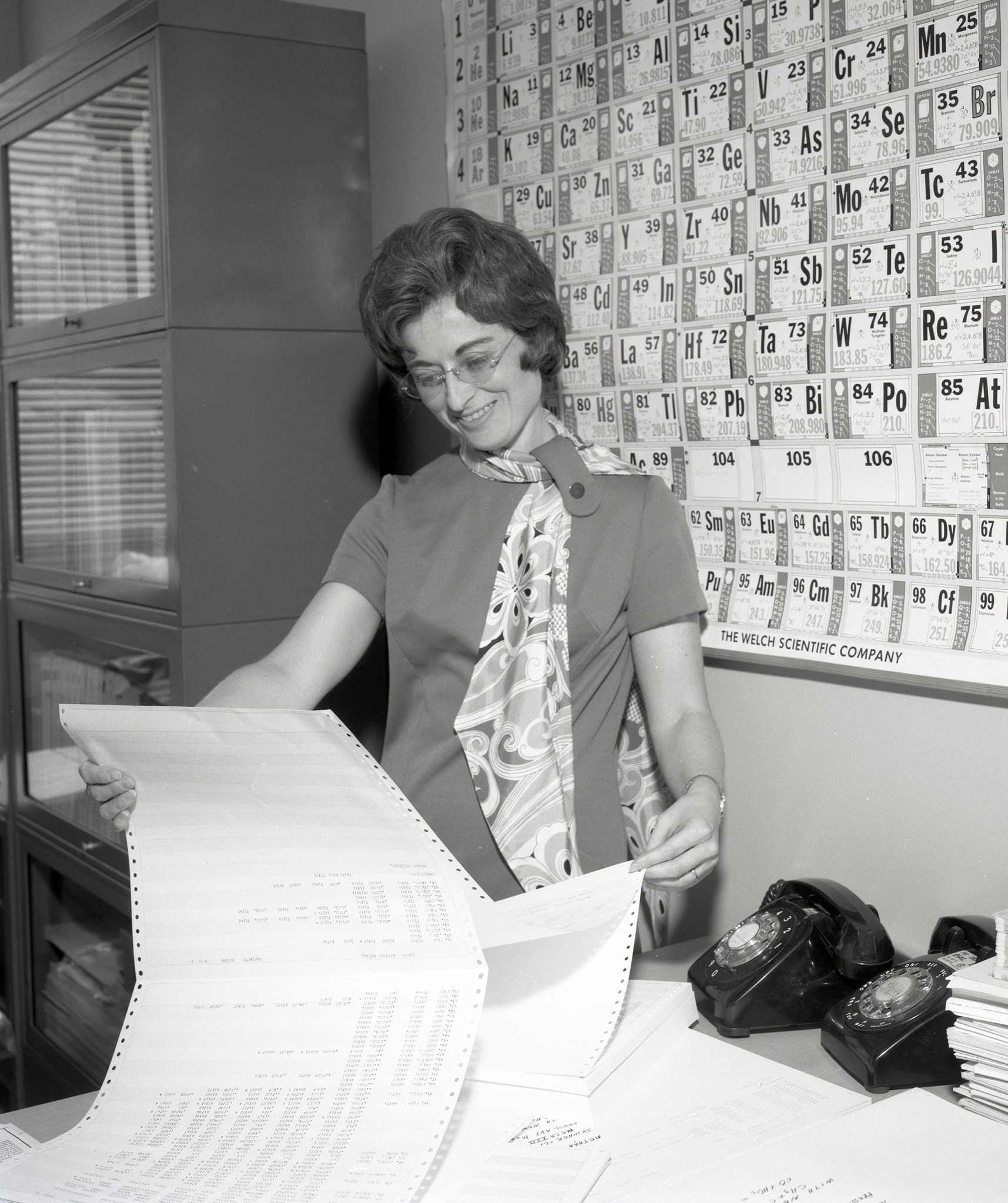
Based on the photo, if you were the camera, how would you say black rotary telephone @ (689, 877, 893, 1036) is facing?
facing the viewer and to the left of the viewer

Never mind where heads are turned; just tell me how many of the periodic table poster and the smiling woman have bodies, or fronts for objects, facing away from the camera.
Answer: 0

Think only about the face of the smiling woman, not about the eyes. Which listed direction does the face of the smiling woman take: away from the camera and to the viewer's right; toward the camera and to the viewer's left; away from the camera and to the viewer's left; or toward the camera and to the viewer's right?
toward the camera and to the viewer's left

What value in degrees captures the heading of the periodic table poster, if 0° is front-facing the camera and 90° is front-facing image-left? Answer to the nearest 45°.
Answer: approximately 45°
